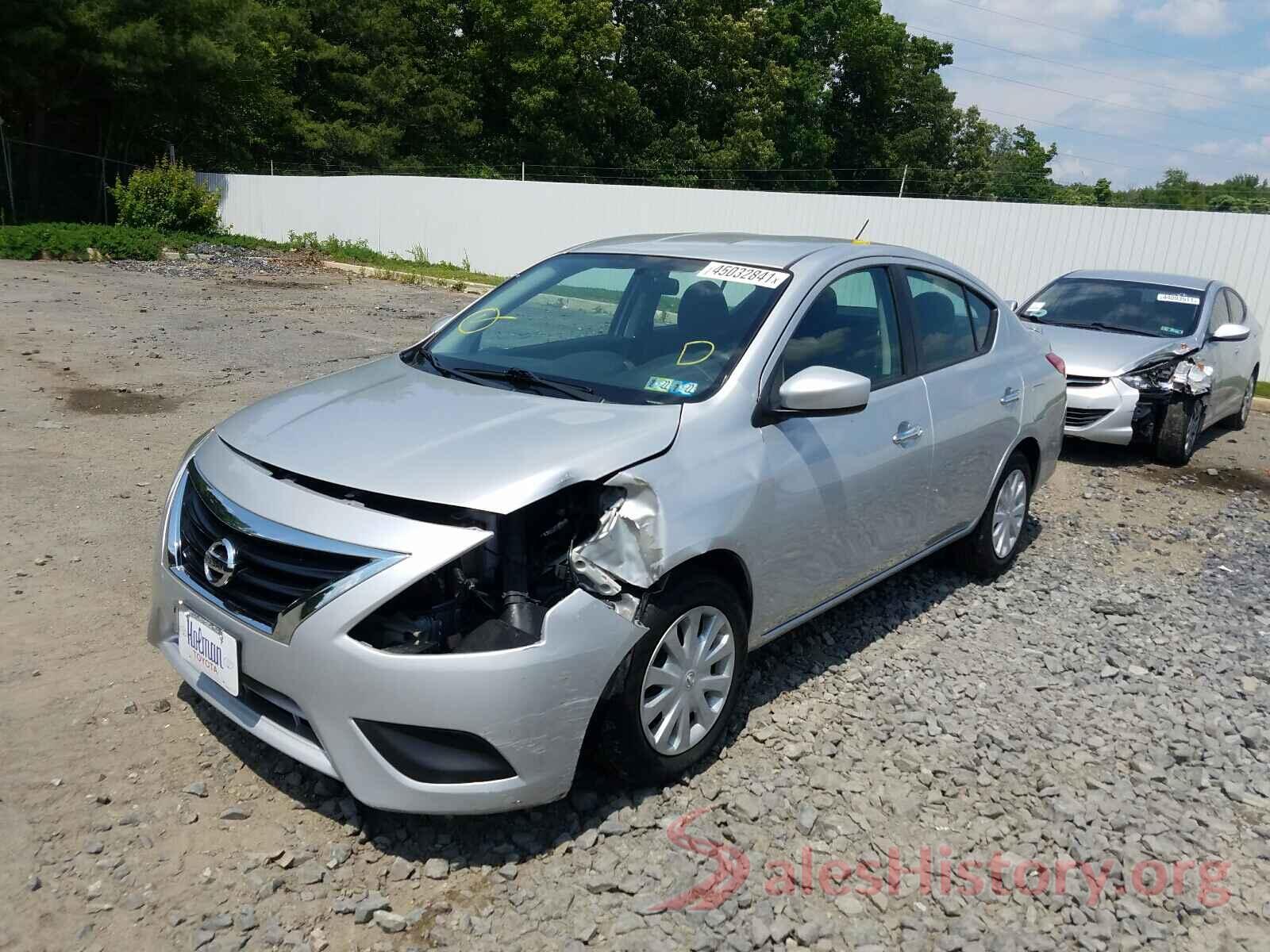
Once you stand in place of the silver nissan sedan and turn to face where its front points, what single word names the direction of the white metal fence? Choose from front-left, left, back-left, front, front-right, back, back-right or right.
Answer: back-right

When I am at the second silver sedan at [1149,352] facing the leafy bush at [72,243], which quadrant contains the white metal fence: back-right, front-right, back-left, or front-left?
front-right

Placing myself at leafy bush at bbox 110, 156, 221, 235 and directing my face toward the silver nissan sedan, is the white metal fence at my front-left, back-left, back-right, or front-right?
front-left

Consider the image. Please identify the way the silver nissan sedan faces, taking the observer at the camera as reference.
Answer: facing the viewer and to the left of the viewer

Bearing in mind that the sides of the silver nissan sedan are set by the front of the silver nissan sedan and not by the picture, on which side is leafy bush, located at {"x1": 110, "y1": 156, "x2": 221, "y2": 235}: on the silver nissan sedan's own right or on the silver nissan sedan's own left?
on the silver nissan sedan's own right

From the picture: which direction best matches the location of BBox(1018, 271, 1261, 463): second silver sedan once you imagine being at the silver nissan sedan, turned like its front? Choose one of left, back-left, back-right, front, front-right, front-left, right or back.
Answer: back

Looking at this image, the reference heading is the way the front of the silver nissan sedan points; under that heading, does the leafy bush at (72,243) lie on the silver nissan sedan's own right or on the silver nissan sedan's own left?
on the silver nissan sedan's own right
